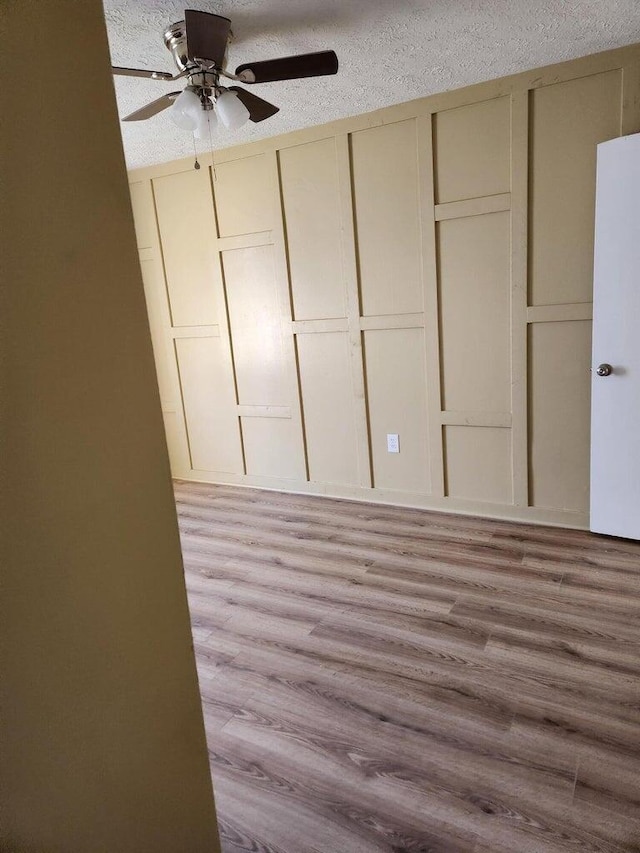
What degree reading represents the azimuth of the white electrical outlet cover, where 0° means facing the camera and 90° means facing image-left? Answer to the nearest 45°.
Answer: approximately 0°

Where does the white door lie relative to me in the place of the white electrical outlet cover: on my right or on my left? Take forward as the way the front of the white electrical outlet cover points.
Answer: on my left
